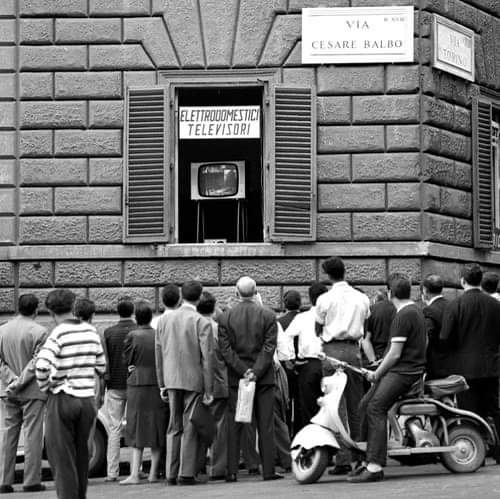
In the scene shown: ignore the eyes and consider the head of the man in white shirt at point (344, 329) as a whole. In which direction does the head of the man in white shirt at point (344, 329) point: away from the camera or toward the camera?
away from the camera

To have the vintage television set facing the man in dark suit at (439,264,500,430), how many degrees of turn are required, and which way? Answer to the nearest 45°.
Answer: approximately 45° to its left

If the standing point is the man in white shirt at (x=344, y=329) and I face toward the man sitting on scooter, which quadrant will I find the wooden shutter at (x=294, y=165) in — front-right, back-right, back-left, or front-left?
back-left

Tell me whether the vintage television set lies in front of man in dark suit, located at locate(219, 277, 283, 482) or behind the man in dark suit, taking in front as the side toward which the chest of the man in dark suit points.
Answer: in front

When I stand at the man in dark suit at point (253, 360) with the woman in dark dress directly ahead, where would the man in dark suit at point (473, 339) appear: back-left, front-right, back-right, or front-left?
back-right

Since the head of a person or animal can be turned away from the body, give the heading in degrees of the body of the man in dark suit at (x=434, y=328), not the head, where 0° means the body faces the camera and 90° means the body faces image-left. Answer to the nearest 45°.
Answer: approximately 135°

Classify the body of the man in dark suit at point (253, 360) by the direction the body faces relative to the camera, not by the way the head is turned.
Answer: away from the camera

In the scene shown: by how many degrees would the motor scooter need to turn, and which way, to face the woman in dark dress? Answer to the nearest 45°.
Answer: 0° — it already faces them

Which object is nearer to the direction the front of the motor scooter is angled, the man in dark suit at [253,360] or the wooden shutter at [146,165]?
the man in dark suit

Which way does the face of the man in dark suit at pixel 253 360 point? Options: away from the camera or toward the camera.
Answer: away from the camera

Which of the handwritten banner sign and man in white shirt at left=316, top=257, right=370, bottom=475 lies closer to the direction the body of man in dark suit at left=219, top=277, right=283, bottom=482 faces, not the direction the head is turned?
the handwritten banner sign

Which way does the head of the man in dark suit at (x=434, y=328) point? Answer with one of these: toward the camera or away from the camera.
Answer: away from the camera

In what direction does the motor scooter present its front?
to the viewer's left

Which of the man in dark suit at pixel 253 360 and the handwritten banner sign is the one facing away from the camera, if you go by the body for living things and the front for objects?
the man in dark suit

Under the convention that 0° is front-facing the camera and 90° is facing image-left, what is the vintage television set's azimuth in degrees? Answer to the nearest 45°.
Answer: approximately 0°

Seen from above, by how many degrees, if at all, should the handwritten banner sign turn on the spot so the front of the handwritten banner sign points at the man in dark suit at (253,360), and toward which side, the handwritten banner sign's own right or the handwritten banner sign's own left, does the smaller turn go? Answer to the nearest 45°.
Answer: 0° — it already faces them

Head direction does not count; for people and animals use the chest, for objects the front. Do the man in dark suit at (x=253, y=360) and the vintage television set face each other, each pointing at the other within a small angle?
yes
